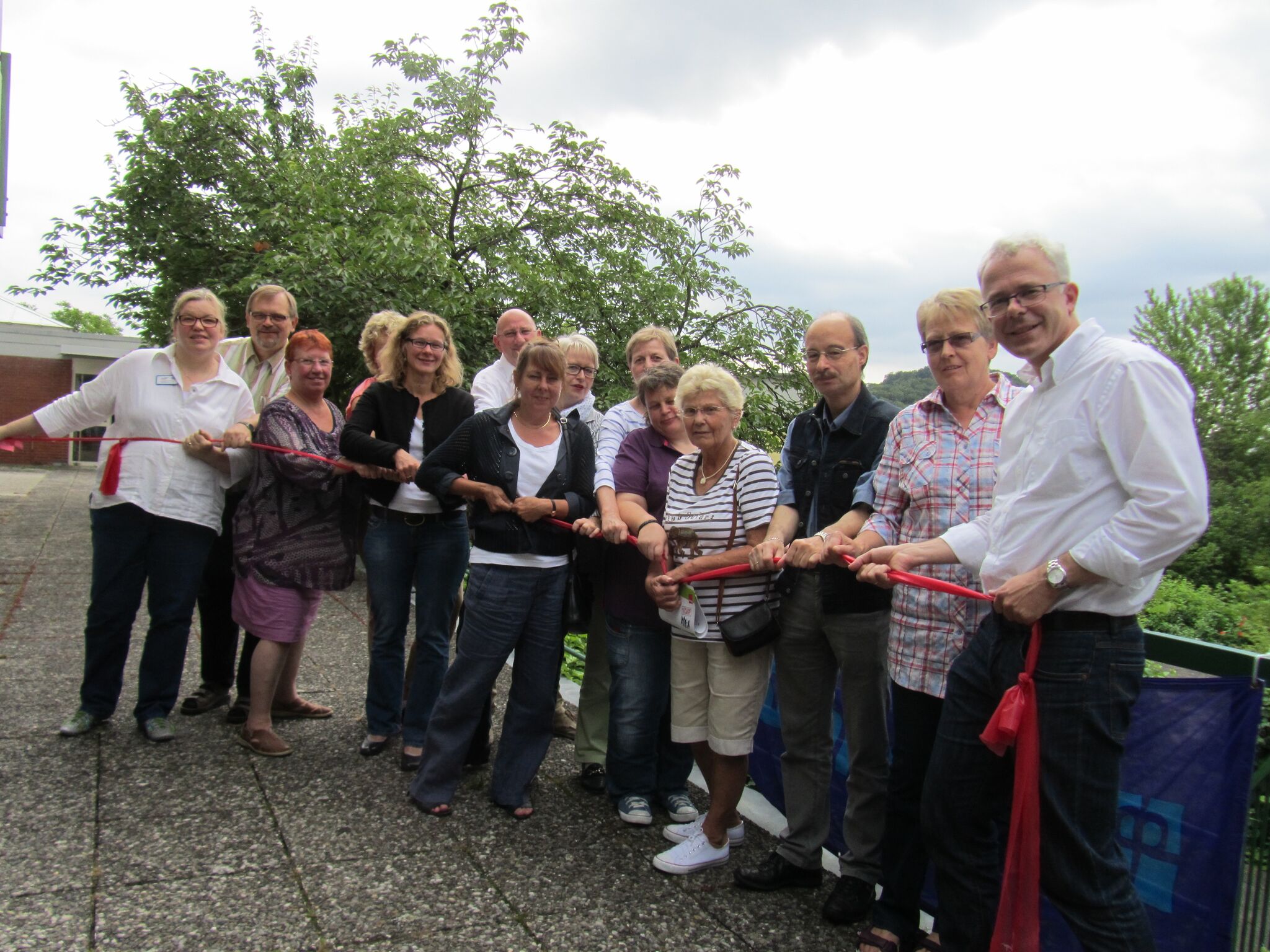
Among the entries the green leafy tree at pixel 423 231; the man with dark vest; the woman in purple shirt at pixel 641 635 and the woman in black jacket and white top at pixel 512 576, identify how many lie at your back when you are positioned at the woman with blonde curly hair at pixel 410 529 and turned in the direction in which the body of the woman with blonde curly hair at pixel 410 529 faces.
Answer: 1

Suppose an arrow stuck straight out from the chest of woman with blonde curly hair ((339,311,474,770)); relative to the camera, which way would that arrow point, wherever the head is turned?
toward the camera

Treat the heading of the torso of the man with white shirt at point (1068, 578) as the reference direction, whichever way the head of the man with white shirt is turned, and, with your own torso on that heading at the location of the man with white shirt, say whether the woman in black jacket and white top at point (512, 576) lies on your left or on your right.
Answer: on your right

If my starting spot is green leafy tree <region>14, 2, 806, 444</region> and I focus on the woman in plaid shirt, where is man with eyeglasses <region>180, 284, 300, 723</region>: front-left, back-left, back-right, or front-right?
front-right

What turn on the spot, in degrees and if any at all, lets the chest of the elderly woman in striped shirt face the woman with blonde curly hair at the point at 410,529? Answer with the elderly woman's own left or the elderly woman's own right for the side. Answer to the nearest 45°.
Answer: approximately 90° to the elderly woman's own right

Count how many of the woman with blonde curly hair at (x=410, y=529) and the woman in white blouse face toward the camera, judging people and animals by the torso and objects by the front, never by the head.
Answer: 2

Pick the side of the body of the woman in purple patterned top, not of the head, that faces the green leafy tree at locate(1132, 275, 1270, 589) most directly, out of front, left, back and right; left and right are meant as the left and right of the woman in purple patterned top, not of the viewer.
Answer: left

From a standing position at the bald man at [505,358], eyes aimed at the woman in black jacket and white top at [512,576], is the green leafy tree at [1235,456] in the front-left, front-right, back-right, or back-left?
back-left

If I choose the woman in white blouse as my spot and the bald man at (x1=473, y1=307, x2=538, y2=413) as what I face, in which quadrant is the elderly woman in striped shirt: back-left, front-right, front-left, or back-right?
front-right

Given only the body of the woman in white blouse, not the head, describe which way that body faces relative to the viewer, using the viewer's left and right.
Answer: facing the viewer

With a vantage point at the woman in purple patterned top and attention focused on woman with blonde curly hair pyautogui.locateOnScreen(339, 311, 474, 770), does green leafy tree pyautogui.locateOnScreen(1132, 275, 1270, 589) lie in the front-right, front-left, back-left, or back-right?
front-left
